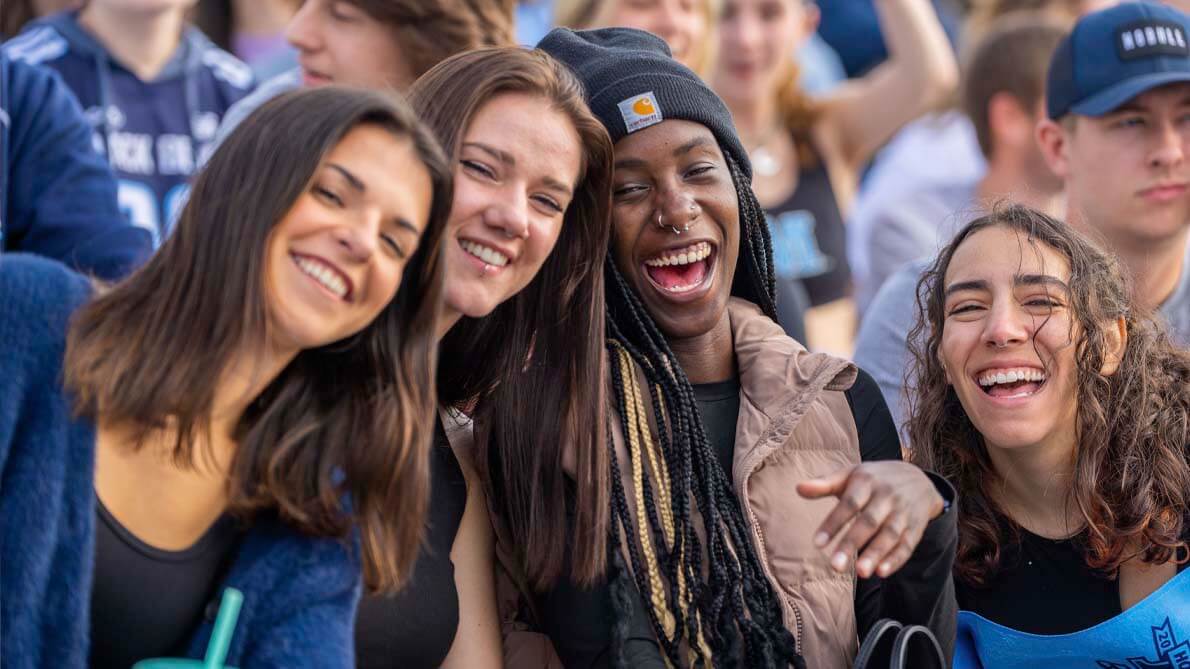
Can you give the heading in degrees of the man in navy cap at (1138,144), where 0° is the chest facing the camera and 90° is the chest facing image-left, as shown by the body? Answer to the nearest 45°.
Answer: approximately 315°

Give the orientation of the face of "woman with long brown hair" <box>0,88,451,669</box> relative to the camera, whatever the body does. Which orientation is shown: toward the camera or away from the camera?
toward the camera

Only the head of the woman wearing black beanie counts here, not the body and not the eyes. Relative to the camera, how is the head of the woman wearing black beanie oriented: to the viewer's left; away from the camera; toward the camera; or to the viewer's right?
toward the camera

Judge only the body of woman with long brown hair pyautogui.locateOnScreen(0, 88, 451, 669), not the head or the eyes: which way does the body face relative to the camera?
toward the camera

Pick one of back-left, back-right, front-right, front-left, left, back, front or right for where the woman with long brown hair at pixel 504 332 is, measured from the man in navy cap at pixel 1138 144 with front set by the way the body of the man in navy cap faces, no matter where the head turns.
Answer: right

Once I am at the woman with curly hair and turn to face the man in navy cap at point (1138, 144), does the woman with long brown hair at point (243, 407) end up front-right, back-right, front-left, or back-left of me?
back-left

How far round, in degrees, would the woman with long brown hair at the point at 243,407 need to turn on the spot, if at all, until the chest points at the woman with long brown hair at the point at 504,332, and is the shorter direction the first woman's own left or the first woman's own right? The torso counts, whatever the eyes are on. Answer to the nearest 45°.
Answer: approximately 135° to the first woman's own left

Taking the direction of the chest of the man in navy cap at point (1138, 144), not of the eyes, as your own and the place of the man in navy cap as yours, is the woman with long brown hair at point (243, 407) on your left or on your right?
on your right

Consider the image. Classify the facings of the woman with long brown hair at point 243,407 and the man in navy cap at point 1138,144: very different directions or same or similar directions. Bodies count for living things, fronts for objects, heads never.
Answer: same or similar directions

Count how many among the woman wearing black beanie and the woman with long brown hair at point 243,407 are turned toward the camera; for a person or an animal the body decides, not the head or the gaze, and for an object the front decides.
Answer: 2

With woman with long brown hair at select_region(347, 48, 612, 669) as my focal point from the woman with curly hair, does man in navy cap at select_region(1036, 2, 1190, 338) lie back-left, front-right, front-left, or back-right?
back-right

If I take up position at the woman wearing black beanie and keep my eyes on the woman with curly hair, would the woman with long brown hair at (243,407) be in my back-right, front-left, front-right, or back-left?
back-right

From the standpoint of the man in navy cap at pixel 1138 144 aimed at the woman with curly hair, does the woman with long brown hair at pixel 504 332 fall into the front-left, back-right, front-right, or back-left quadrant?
front-right

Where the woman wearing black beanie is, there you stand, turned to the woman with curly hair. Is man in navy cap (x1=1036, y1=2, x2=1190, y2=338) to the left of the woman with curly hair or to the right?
left
